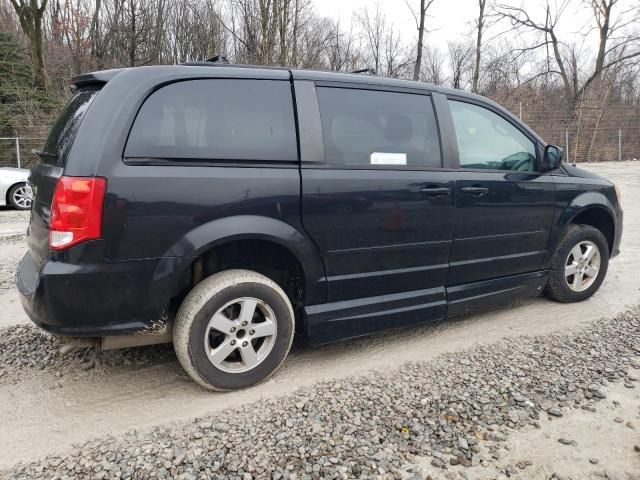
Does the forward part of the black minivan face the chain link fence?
no

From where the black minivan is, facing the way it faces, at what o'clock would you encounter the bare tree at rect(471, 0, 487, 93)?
The bare tree is roughly at 11 o'clock from the black minivan.

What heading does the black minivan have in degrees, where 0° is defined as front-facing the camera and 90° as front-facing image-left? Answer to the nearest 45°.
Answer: approximately 225°
